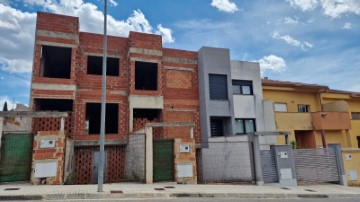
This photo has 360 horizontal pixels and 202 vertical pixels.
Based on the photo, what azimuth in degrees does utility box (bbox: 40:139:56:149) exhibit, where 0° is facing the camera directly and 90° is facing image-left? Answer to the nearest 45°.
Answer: approximately 0°

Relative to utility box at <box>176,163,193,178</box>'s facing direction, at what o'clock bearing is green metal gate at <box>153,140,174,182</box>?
The green metal gate is roughly at 3 o'clock from the utility box.

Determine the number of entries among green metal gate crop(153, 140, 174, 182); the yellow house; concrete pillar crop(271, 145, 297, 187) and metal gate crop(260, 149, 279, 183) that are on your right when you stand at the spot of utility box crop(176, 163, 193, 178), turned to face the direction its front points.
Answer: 1

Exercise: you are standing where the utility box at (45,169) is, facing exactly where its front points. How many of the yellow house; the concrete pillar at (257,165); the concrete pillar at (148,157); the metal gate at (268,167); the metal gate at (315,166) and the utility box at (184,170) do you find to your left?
6

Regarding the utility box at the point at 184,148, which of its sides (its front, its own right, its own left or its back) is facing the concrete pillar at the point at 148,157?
right

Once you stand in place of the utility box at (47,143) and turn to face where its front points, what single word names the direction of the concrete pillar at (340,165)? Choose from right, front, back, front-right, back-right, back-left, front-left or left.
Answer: left

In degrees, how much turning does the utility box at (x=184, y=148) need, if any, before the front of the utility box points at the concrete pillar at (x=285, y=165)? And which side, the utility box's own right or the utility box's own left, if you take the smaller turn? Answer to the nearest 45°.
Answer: approximately 90° to the utility box's own left

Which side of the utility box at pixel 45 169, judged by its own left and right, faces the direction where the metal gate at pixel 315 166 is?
left
